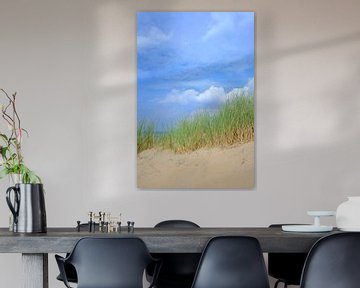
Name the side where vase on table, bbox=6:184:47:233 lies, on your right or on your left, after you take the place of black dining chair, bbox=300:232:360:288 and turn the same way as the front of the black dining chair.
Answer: on your left

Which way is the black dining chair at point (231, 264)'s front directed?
away from the camera

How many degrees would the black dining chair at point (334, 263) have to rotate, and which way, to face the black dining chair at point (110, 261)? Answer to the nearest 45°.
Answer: approximately 90° to its left

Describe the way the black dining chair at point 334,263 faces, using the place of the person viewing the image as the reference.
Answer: facing away from the viewer

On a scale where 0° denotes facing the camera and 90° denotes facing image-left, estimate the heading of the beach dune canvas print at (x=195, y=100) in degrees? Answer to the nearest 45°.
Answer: approximately 0°

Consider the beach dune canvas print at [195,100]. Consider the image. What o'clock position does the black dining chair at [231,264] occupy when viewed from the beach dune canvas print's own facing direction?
The black dining chair is roughly at 12 o'clock from the beach dune canvas print.
